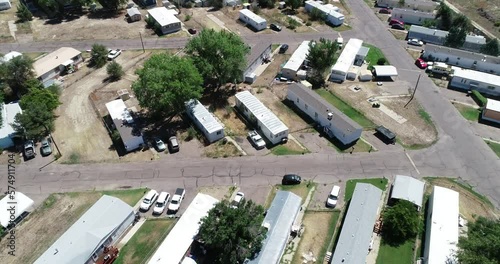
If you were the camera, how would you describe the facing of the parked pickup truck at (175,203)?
facing the viewer and to the left of the viewer

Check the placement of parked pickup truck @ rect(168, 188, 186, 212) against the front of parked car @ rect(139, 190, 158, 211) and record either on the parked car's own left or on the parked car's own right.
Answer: on the parked car's own left

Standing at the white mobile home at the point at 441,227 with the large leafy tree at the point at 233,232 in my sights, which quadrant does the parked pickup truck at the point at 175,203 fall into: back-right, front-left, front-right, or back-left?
front-right

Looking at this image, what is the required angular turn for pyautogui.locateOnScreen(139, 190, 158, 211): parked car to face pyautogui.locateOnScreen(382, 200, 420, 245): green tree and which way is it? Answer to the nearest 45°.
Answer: approximately 90° to its left

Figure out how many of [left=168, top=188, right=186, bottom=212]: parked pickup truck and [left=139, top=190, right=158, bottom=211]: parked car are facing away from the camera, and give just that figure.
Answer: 0

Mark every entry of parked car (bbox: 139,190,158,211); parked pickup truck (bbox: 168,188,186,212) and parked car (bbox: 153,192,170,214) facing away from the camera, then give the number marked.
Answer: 0

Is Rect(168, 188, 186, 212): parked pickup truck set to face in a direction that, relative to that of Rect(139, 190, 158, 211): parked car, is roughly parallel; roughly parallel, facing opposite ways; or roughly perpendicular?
roughly parallel

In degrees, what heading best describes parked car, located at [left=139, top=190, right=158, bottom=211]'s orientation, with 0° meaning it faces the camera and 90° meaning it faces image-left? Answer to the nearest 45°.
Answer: approximately 45°

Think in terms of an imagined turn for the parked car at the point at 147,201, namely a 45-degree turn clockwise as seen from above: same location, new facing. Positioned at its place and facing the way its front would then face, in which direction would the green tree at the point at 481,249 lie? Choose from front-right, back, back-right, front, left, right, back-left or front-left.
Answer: back-left

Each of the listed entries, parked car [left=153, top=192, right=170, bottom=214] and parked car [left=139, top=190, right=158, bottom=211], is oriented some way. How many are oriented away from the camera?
0

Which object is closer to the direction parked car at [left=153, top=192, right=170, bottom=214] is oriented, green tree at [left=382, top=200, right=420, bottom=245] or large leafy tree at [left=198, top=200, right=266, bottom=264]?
the large leafy tree

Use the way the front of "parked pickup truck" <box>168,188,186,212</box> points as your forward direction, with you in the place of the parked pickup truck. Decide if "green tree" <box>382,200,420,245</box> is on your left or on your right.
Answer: on your left

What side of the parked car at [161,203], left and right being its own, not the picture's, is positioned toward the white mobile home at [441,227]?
left

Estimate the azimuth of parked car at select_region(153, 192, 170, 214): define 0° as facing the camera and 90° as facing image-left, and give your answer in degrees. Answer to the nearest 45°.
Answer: approximately 45°
